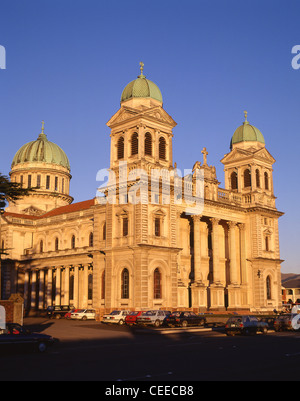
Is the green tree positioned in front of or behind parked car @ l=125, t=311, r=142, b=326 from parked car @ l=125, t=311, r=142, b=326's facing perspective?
in front
